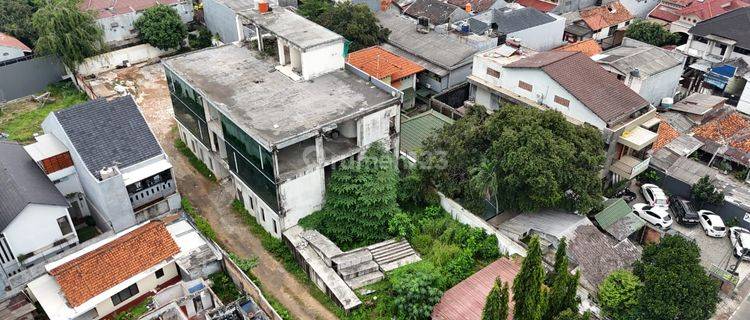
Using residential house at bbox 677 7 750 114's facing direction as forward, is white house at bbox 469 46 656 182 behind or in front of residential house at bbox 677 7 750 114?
in front

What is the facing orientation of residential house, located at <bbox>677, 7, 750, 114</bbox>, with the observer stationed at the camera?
facing the viewer and to the left of the viewer

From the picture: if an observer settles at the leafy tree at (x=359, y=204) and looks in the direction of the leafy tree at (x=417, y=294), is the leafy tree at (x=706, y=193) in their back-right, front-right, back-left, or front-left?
front-left

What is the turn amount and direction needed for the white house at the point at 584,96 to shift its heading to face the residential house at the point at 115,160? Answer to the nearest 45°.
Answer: approximately 90° to its right

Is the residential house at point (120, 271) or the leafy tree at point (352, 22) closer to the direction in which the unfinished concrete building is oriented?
the residential house

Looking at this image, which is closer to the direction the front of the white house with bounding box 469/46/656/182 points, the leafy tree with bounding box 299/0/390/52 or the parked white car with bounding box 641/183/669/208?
the parked white car

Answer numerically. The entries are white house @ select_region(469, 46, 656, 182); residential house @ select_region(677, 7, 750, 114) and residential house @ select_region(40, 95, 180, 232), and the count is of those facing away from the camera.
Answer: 0

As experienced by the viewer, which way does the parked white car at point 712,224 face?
facing the viewer and to the right of the viewer

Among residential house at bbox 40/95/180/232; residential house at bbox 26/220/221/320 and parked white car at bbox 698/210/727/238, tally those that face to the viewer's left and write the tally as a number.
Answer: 0

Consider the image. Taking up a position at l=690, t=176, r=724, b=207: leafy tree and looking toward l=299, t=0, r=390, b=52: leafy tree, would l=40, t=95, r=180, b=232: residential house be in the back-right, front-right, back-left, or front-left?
front-left

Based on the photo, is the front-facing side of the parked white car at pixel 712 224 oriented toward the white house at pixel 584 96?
no

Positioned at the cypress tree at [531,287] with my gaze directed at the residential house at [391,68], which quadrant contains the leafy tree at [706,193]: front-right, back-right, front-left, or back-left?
front-right
